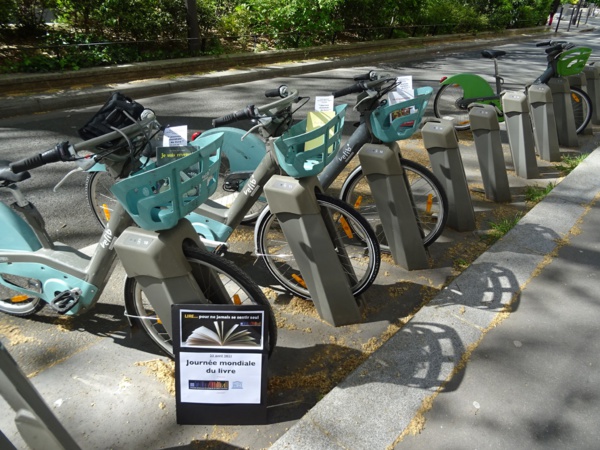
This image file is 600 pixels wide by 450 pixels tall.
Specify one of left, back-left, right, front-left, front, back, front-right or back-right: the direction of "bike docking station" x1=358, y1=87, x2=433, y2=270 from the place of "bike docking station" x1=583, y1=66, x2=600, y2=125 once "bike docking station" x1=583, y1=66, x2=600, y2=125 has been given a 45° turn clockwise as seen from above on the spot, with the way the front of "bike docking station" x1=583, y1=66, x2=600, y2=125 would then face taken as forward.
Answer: back-left

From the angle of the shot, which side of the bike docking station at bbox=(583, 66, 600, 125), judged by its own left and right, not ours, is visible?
left

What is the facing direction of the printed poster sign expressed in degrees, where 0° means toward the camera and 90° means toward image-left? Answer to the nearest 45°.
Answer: approximately 0°

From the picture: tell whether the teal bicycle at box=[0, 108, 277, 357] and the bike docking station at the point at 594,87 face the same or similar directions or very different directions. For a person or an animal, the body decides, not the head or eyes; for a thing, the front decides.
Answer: very different directions

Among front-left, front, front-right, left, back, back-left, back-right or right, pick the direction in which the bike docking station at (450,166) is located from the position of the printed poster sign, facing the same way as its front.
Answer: back-left

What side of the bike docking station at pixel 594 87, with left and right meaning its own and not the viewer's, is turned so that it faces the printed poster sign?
left
